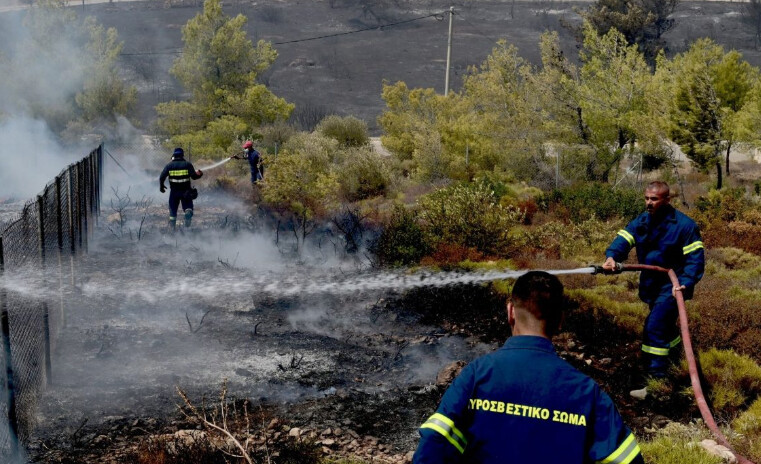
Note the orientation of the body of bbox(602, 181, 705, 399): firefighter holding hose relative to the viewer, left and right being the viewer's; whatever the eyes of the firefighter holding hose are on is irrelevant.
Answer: facing the viewer and to the left of the viewer

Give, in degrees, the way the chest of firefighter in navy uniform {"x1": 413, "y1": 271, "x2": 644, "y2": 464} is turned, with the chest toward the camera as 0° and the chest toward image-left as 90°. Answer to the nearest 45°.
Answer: approximately 180°

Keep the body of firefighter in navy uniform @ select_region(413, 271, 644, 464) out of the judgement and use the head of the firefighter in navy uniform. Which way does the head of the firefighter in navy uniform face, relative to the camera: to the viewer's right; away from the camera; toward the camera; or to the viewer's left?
away from the camera

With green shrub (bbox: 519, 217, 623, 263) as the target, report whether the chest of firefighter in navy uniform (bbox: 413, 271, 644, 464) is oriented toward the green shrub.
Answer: yes

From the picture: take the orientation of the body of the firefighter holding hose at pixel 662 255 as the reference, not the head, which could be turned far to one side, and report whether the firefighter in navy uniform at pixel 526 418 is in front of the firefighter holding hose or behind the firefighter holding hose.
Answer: in front

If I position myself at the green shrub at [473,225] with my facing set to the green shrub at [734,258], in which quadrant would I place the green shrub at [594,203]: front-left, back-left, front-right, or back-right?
front-left

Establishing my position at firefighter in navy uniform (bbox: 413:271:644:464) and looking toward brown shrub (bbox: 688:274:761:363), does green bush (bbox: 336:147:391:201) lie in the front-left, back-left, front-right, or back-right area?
front-left

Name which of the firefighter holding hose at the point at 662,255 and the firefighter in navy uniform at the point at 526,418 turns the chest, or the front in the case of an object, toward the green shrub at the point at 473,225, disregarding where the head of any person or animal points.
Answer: the firefighter in navy uniform

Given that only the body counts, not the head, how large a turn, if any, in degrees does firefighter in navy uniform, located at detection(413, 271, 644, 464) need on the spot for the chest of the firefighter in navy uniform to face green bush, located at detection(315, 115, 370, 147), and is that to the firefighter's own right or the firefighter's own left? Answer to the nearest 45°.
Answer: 0° — they already face it

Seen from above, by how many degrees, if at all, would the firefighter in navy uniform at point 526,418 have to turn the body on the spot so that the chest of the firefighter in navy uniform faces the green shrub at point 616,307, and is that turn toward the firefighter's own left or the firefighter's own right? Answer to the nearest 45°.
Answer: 0° — they already face it

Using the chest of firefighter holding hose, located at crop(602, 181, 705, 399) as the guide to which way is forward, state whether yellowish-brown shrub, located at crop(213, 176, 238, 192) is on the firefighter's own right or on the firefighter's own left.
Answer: on the firefighter's own right

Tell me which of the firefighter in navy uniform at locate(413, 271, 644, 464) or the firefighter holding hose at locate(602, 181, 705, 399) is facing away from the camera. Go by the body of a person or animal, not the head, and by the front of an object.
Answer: the firefighter in navy uniform

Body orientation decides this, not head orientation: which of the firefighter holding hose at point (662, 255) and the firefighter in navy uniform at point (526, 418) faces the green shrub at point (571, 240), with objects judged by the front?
the firefighter in navy uniform
